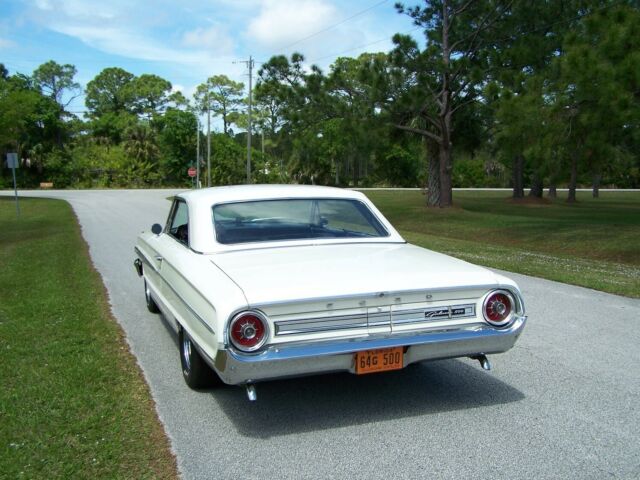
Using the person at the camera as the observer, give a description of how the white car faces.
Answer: facing away from the viewer and to the left of the viewer
